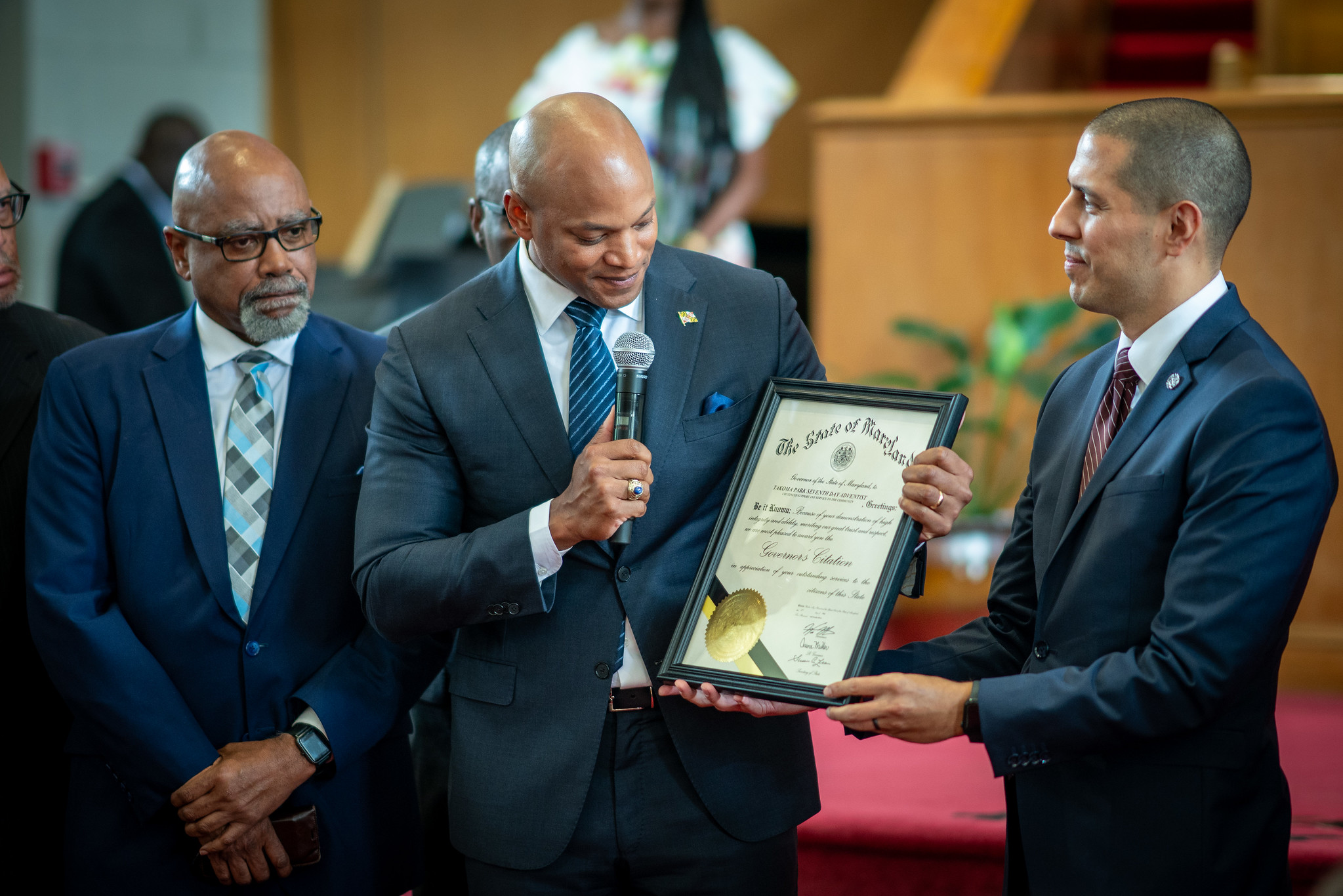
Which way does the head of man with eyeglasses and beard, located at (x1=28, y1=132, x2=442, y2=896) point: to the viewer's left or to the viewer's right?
to the viewer's right

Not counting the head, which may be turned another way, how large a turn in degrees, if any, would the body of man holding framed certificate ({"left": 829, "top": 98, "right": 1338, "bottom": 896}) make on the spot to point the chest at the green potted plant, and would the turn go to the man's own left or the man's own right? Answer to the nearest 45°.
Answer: approximately 135° to the man's own right

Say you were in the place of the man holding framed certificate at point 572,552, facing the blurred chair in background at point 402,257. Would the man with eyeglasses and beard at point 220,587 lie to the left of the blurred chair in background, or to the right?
left

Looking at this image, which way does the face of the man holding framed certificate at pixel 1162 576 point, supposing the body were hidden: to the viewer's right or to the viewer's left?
to the viewer's left

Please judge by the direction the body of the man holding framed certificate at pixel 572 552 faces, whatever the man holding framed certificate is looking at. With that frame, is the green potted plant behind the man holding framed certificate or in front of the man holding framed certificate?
behind

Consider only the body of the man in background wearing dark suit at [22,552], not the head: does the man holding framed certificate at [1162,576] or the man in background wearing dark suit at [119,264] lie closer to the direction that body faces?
the man holding framed certificate

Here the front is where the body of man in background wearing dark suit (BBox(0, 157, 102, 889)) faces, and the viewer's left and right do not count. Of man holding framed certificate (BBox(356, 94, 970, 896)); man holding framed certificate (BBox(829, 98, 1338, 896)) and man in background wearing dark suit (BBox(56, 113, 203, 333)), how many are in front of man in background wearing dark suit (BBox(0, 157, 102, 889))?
2

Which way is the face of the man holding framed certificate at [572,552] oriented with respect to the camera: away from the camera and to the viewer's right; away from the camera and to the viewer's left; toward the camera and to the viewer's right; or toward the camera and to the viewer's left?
toward the camera and to the viewer's right

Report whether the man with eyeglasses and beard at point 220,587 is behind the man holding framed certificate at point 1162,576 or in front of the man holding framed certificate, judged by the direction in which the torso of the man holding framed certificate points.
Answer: in front

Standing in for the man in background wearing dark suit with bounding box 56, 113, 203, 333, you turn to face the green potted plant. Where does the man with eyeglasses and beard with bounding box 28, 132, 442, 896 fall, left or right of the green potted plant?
right
